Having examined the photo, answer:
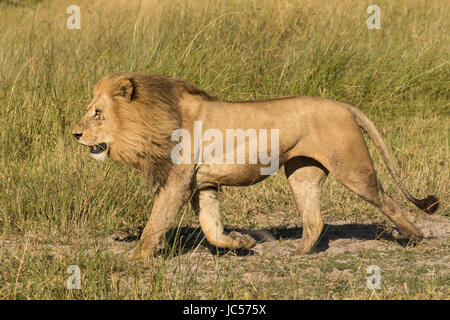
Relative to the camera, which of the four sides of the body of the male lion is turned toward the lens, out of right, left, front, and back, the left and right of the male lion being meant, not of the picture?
left
